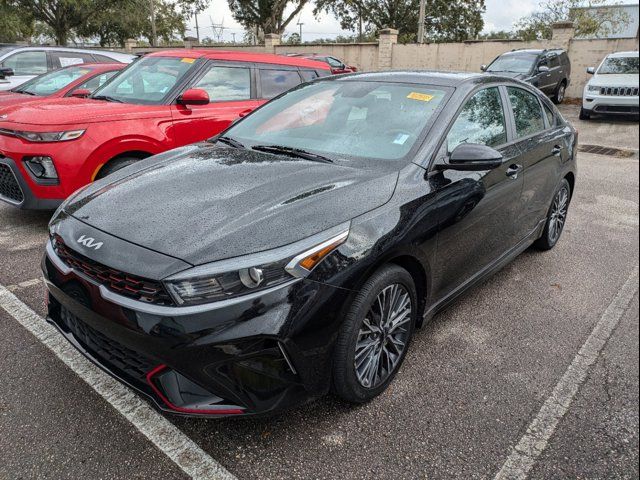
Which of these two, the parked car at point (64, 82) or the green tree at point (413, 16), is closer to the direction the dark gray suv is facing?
the parked car

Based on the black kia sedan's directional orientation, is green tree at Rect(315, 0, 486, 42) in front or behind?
behind

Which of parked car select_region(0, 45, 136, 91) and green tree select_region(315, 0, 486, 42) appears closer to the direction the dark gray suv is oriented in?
the parked car

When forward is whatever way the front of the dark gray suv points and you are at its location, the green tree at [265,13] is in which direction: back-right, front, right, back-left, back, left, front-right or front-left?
right

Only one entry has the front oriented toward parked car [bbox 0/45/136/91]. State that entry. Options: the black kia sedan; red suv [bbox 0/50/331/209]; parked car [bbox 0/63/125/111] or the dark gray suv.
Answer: the dark gray suv

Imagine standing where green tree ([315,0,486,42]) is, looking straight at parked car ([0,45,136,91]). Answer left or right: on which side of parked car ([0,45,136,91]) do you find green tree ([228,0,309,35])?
right

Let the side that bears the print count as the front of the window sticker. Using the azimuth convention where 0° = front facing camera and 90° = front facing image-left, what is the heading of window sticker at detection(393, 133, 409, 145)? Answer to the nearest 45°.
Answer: approximately 45°

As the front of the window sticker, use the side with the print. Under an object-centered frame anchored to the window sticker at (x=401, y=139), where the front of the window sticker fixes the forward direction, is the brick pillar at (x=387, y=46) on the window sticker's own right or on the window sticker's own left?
on the window sticker's own right

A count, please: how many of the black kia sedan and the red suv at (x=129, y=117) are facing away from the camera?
0

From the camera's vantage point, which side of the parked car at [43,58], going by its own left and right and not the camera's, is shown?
left
